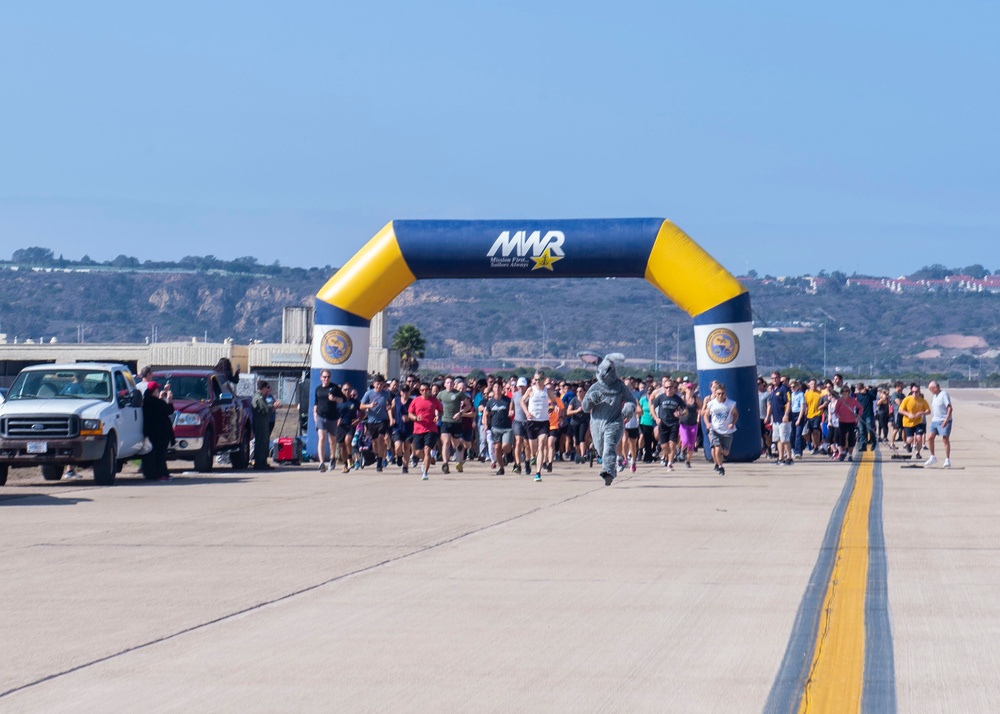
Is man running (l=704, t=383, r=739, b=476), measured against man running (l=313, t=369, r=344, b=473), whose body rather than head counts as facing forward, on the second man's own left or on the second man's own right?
on the second man's own left

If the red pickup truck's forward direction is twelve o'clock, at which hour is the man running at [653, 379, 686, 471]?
The man running is roughly at 8 o'clock from the red pickup truck.

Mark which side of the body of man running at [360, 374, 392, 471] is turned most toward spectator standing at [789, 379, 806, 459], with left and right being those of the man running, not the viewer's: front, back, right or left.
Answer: left

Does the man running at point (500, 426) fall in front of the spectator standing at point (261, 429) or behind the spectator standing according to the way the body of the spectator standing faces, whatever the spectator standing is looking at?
in front

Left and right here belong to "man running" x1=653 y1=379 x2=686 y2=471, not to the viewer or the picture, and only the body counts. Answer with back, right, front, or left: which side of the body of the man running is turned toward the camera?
front

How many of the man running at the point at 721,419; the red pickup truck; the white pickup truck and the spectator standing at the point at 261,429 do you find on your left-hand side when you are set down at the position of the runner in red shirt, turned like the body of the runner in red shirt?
1

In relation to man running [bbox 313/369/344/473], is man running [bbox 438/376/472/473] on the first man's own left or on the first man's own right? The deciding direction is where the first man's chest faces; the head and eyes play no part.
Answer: on the first man's own left

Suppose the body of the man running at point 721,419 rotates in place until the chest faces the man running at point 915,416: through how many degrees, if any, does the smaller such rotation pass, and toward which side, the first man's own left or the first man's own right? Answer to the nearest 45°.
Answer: approximately 135° to the first man's own left

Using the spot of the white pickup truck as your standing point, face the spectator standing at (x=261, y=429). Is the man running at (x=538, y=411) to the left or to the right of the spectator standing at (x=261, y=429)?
right

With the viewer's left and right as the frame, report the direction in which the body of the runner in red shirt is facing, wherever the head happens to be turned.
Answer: facing the viewer

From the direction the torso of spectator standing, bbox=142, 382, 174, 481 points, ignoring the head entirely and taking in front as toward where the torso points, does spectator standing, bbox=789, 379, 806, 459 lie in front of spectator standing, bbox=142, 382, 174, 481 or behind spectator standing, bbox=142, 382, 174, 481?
in front

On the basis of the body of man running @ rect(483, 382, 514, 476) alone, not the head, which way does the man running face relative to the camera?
toward the camera

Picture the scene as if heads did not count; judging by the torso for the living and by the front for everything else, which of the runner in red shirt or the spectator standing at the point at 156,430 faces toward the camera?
the runner in red shirt

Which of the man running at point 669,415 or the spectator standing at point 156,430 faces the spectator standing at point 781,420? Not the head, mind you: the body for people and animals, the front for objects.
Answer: the spectator standing at point 156,430

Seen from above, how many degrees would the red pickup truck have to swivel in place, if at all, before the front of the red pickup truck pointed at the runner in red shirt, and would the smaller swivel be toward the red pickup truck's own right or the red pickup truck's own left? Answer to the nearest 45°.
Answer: approximately 90° to the red pickup truck's own left

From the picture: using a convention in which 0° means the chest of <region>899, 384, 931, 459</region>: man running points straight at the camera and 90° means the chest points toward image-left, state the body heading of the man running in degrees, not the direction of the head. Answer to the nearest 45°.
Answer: approximately 0°

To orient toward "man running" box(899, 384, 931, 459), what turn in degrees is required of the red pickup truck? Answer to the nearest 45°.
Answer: approximately 135° to its left

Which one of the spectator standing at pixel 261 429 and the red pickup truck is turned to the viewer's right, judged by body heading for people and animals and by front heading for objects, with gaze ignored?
the spectator standing

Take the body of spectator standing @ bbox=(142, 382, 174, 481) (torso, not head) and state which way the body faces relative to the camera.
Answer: to the viewer's right

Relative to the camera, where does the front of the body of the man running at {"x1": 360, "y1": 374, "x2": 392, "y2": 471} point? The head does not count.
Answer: toward the camera

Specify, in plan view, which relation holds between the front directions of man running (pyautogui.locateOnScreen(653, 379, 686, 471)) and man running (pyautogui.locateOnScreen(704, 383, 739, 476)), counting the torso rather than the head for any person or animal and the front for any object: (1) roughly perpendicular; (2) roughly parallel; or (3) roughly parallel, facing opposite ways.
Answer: roughly parallel

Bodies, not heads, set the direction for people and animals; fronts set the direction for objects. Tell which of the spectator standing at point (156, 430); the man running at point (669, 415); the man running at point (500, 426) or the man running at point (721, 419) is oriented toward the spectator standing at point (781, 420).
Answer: the spectator standing at point (156, 430)

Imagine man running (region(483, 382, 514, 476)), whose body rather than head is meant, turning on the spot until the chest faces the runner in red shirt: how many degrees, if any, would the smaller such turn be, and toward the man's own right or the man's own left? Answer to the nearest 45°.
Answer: approximately 45° to the man's own right
